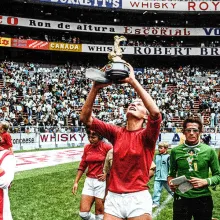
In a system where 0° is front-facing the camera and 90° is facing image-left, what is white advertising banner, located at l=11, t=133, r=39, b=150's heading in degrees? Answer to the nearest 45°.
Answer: approximately 0°

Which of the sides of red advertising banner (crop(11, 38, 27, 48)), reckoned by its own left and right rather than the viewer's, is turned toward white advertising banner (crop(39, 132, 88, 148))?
front

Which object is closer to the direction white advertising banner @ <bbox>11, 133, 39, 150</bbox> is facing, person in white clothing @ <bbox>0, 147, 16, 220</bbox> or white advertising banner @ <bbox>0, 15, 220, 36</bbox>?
the person in white clothing

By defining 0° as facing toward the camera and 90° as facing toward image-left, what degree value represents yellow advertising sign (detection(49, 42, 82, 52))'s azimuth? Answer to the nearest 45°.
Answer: approximately 0°

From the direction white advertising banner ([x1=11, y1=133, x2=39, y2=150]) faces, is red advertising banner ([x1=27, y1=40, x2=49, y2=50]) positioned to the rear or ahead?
to the rear

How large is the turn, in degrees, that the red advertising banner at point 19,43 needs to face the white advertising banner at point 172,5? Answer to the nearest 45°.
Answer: approximately 90° to its left
